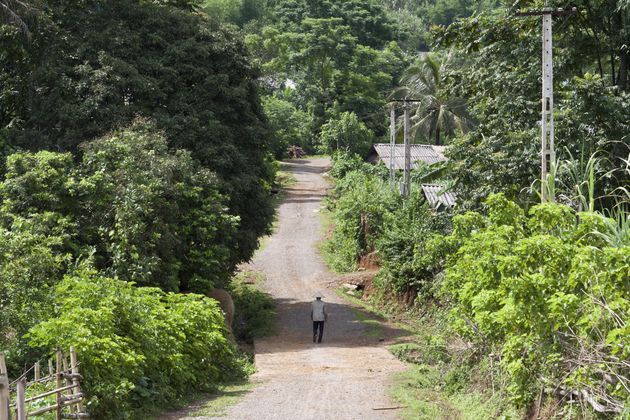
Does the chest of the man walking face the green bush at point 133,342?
no

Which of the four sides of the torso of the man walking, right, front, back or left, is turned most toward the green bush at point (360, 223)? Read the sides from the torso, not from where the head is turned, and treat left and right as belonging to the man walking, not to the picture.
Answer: front

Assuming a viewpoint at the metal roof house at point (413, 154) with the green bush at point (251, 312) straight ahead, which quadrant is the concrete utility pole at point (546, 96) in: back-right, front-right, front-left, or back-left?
front-left

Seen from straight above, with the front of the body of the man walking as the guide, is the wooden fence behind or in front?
behind

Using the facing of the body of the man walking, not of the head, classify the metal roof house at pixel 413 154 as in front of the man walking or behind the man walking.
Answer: in front

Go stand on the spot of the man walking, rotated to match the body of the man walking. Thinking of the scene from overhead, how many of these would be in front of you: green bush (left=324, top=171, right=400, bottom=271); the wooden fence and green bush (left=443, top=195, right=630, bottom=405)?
1

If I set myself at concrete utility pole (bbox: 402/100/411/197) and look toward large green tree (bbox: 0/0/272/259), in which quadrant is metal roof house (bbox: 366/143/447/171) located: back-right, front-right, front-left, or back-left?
back-right

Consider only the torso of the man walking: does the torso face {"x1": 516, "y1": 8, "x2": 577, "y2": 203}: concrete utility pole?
no

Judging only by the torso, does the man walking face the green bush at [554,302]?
no

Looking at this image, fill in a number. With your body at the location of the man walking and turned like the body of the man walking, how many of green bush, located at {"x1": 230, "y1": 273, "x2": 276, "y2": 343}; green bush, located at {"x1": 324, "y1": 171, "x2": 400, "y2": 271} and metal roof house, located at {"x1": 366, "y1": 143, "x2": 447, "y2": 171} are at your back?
0

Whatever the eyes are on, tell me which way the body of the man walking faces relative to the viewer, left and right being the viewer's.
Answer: facing away from the viewer
